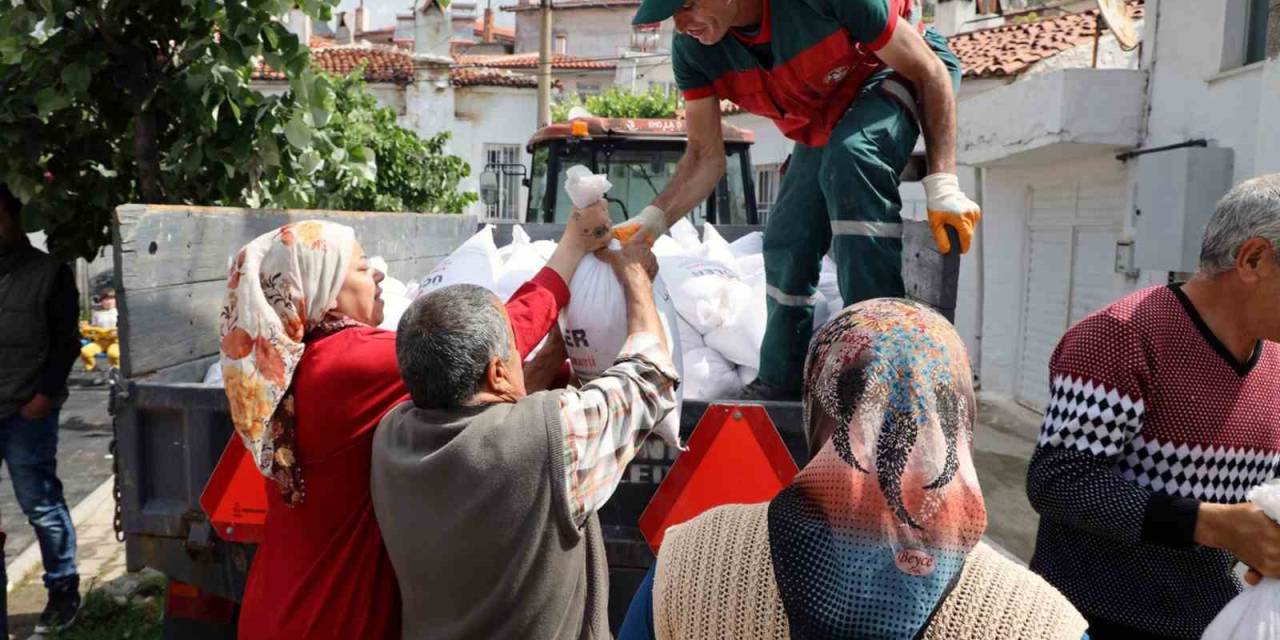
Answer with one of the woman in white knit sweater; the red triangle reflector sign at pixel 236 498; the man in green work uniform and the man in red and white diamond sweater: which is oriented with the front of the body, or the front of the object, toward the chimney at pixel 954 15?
the woman in white knit sweater

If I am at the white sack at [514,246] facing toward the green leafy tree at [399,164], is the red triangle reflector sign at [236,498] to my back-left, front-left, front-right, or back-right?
back-left

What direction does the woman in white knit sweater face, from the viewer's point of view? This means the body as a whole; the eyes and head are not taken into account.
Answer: away from the camera

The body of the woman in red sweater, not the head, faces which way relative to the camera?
to the viewer's right

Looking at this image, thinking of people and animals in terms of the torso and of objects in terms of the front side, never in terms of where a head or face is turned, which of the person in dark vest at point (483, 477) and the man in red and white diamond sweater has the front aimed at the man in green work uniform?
the person in dark vest

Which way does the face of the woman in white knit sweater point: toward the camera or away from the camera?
away from the camera

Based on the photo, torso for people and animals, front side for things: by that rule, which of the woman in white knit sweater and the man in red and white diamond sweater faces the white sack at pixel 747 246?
the woman in white knit sweater

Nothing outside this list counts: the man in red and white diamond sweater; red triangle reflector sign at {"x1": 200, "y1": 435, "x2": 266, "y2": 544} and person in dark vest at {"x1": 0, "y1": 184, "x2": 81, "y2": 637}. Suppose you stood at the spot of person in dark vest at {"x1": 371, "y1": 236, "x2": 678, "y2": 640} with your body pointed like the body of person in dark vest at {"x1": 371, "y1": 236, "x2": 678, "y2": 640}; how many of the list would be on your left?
2

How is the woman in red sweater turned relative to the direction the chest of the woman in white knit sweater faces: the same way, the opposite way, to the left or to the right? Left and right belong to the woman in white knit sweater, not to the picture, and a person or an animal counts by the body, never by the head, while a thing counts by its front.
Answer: to the right

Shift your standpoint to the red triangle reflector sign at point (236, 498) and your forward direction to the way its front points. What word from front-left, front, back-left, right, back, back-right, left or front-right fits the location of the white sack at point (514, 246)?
back-left

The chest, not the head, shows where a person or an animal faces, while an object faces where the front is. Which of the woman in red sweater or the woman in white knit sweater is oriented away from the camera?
the woman in white knit sweater
